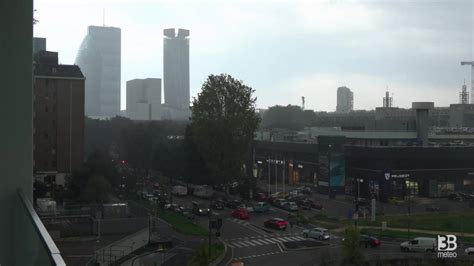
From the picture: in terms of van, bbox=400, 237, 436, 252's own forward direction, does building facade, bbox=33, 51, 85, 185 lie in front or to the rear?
in front

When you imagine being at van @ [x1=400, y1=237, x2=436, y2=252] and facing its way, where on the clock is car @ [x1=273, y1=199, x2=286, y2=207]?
car @ [x1=273, y1=199, x2=286, y2=207] is roughly at 2 o'clock from van @ [x1=400, y1=237, x2=436, y2=252].

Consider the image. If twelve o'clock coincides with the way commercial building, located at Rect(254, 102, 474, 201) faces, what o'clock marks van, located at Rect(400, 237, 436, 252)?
The van is roughly at 12 o'clock from the commercial building.

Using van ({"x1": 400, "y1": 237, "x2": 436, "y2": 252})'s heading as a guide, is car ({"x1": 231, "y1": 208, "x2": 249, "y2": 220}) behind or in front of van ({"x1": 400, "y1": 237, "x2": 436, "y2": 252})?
in front

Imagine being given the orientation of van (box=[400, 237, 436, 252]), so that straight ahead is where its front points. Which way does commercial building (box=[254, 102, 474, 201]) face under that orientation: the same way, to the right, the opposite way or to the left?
to the left

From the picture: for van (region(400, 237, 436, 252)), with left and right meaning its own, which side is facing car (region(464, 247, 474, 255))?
back

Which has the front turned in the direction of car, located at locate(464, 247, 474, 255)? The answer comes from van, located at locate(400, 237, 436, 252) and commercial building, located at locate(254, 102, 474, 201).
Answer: the commercial building

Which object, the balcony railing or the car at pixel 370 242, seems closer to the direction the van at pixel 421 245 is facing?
the car

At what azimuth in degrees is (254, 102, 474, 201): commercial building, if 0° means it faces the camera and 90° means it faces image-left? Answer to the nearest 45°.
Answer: approximately 0°

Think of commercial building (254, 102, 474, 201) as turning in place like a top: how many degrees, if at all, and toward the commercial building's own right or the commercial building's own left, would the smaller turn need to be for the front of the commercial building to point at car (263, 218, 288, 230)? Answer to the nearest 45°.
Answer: approximately 45° to the commercial building's own right

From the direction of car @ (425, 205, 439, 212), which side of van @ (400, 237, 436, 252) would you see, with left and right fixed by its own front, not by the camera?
right

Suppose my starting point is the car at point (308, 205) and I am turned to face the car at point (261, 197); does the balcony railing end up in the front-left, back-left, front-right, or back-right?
back-left

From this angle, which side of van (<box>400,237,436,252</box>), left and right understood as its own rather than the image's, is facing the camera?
left

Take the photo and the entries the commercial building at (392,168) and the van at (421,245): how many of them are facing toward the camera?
1

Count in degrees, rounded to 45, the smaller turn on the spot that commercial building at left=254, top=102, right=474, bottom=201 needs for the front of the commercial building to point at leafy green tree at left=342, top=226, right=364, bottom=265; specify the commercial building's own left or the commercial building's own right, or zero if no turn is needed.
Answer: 0° — it already faces it
